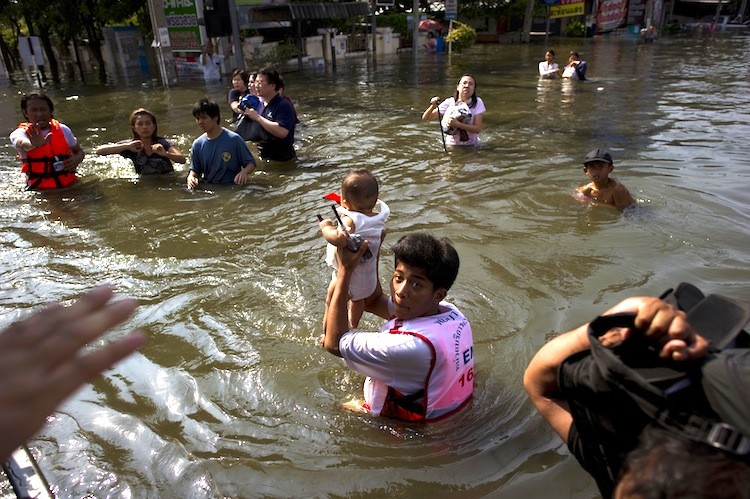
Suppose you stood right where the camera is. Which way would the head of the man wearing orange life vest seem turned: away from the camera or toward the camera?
toward the camera

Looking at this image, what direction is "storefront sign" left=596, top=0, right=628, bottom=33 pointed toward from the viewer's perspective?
toward the camera

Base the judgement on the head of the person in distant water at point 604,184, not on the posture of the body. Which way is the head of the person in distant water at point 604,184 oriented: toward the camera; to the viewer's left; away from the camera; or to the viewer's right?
toward the camera

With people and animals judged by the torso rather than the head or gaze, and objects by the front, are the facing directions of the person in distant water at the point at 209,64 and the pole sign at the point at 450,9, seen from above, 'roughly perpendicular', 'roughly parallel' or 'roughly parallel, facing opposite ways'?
roughly parallel

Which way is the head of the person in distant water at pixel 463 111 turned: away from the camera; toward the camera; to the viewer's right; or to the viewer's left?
toward the camera

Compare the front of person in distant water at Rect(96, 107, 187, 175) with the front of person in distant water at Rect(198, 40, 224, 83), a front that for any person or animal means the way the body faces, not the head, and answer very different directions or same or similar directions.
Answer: same or similar directions

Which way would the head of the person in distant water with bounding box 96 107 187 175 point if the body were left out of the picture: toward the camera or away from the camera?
toward the camera

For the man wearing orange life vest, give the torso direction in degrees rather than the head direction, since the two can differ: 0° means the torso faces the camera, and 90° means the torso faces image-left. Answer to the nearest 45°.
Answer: approximately 0°

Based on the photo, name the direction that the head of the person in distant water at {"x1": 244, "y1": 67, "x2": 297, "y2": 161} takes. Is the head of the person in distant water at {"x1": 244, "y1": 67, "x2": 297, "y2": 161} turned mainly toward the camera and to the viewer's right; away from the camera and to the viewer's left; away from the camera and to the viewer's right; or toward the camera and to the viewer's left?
toward the camera and to the viewer's left

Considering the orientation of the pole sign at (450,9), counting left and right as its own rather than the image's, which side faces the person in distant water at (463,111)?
front

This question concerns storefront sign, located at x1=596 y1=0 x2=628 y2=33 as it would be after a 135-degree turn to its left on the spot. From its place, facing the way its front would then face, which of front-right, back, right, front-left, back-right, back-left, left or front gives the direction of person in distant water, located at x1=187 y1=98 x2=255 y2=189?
back-right
